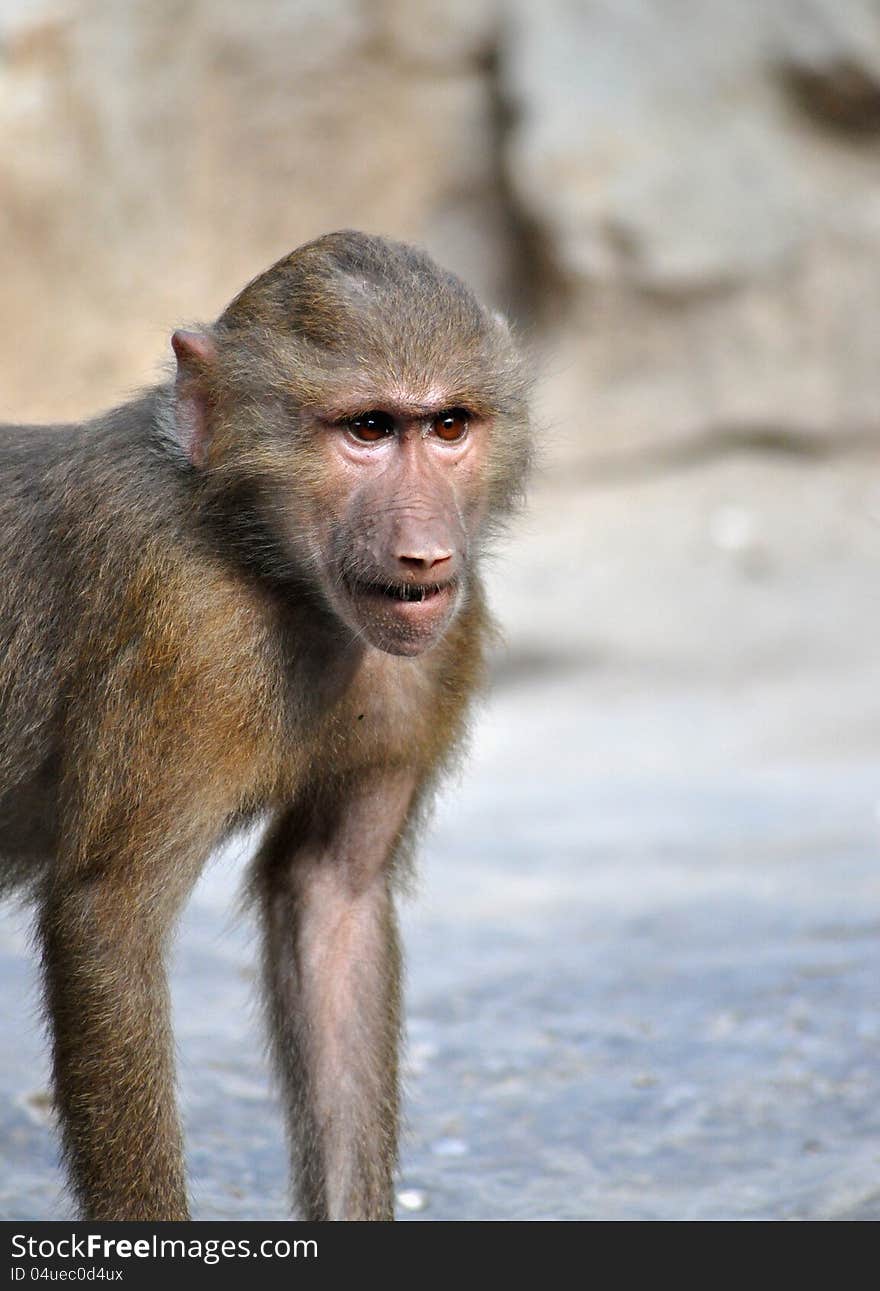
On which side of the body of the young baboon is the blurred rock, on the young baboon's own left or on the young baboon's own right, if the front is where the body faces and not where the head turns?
on the young baboon's own left

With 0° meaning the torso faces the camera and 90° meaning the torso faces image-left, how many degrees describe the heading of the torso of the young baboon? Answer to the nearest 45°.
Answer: approximately 315°
